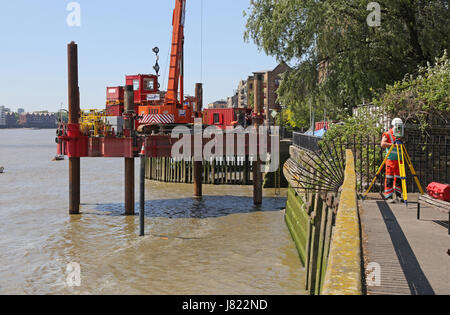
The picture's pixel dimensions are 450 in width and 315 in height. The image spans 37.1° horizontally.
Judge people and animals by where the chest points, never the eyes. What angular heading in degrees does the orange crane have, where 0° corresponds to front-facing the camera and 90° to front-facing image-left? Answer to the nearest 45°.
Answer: approximately 225°

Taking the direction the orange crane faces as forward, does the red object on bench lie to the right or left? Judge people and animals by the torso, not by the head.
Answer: on its right

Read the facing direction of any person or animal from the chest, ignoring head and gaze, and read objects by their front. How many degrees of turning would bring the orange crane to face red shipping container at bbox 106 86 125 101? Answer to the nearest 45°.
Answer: approximately 135° to its left

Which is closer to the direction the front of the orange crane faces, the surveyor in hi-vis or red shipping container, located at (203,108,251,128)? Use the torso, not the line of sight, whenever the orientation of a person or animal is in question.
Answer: the red shipping container

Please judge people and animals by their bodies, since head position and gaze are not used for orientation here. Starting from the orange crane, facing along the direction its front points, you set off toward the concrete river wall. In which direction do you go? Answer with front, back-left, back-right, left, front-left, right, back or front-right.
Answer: back-right

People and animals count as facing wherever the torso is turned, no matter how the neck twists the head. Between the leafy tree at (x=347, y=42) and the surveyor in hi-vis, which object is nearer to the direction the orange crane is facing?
the leafy tree

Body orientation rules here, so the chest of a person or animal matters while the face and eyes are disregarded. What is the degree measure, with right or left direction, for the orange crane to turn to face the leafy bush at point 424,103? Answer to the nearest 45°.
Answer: approximately 90° to its right

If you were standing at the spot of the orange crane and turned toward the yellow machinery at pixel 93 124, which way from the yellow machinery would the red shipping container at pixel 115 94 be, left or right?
right

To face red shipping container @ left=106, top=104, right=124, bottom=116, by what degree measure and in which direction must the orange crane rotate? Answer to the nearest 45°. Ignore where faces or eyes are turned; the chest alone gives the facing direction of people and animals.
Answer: approximately 135° to its left

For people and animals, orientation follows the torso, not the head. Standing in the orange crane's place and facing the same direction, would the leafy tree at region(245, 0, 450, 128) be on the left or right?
on its right
